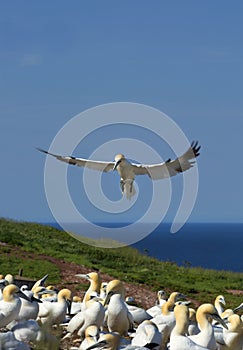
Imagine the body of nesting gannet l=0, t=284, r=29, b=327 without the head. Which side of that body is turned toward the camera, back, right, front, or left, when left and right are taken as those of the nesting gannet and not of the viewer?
right

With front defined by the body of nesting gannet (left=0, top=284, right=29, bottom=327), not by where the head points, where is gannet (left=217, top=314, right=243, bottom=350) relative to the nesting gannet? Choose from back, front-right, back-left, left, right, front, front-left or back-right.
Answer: front

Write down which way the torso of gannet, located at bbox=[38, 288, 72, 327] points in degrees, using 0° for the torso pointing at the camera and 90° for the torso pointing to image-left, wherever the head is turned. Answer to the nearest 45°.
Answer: approximately 270°
